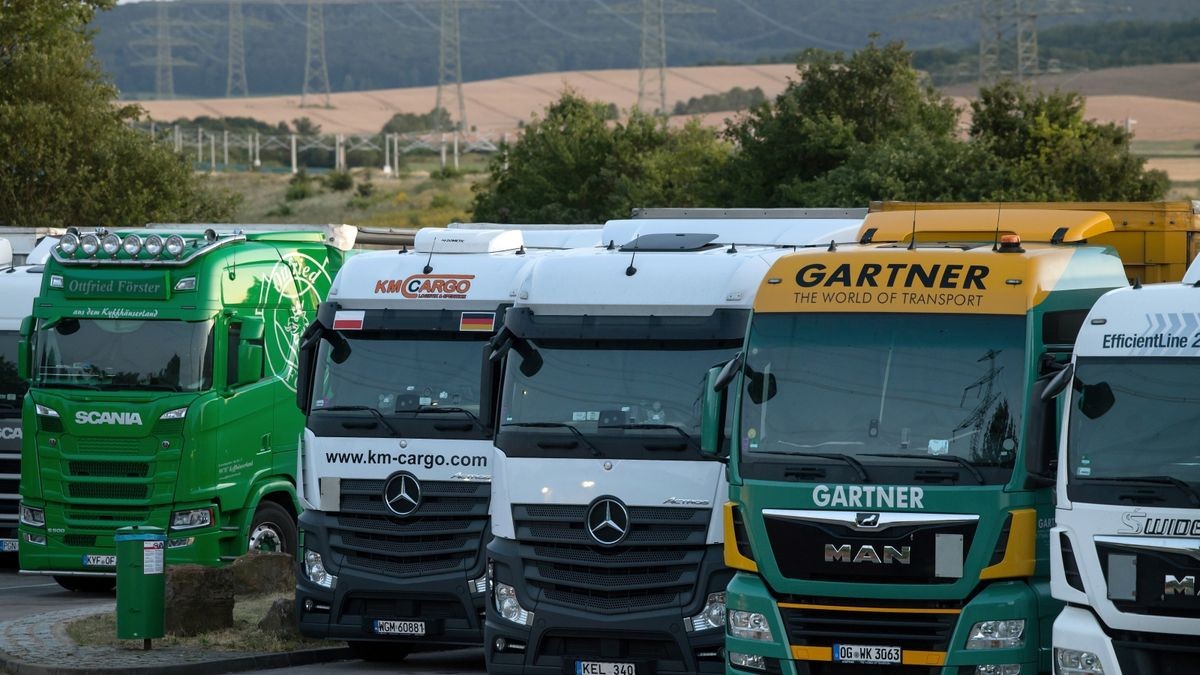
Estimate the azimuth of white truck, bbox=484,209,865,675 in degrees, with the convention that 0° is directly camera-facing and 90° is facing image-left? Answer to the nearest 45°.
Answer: approximately 0°

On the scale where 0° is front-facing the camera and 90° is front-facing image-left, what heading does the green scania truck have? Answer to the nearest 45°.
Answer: approximately 45°

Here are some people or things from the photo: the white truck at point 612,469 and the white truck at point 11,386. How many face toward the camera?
2

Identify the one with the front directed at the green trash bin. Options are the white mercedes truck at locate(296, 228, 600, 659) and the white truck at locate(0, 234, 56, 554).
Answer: the white truck

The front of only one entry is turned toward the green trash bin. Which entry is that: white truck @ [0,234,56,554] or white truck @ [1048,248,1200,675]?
white truck @ [0,234,56,554]

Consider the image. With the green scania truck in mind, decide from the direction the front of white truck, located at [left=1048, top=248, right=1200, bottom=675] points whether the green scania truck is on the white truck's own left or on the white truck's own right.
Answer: on the white truck's own right

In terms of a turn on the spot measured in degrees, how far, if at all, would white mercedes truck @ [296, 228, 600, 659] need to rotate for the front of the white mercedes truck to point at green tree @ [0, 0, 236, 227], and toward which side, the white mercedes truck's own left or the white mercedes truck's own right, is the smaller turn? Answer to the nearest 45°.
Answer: approximately 180°

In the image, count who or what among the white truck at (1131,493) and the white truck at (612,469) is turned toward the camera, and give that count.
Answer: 2
